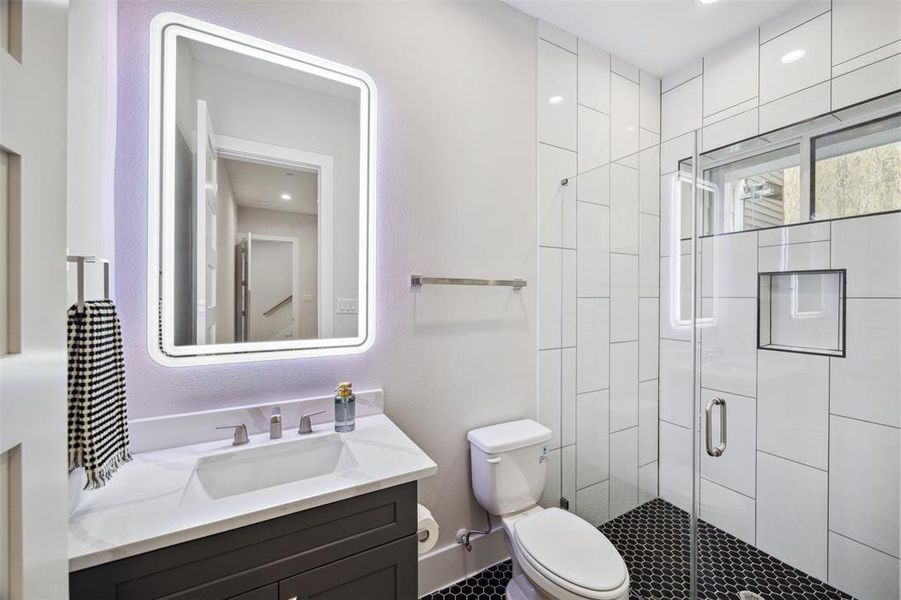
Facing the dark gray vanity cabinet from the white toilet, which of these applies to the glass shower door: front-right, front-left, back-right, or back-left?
back-left

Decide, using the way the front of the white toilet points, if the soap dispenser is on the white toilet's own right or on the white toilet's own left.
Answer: on the white toilet's own right

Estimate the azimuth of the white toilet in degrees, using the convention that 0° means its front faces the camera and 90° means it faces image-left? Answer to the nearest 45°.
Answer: approximately 315°

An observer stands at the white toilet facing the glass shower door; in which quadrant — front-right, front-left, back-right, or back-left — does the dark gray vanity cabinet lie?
back-right

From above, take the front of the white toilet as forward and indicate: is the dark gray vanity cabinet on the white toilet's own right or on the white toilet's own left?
on the white toilet's own right

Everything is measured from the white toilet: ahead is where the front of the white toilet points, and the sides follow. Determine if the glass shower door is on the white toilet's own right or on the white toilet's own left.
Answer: on the white toilet's own left
